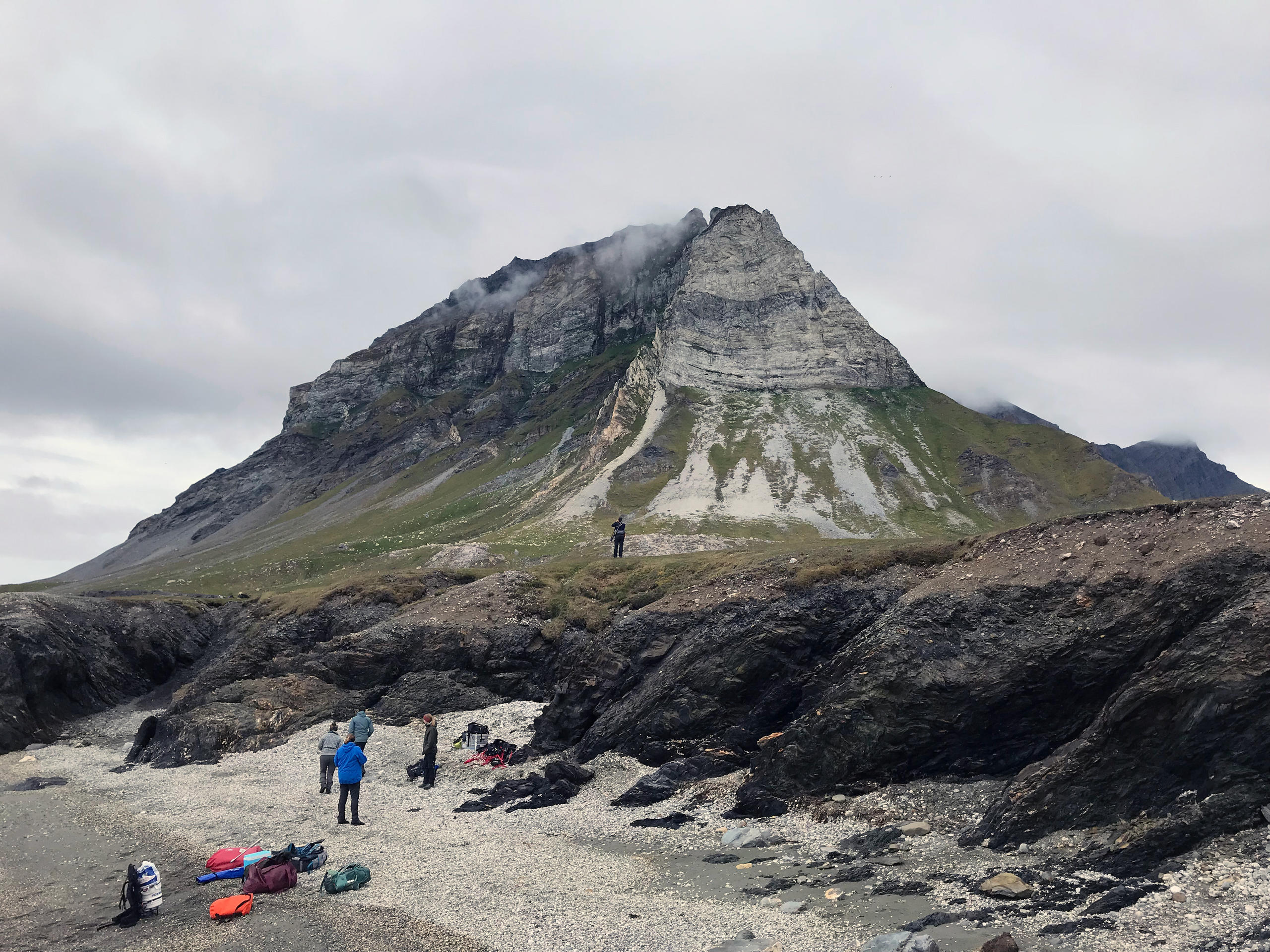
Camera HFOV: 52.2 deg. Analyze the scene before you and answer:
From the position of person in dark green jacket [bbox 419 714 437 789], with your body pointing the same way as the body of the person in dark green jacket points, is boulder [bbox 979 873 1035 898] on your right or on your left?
on your left

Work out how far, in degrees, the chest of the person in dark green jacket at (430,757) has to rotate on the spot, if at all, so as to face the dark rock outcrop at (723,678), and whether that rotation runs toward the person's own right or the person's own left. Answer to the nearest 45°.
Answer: approximately 180°

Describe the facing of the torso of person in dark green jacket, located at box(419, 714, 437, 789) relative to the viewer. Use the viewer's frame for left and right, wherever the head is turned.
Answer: facing to the left of the viewer

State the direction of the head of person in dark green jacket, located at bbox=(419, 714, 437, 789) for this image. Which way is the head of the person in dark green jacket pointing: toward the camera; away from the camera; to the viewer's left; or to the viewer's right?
to the viewer's left

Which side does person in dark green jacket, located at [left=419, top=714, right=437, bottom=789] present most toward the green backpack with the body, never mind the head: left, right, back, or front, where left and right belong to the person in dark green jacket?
left

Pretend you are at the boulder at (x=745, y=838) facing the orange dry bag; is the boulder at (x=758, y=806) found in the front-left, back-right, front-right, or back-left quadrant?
back-right

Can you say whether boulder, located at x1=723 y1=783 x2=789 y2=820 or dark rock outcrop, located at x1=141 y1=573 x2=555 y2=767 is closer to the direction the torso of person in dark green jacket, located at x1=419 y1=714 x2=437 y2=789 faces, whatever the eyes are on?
the dark rock outcrop

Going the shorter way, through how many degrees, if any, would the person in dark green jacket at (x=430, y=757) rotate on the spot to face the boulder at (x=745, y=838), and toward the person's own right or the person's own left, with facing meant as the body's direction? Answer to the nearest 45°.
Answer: approximately 135° to the person's own left

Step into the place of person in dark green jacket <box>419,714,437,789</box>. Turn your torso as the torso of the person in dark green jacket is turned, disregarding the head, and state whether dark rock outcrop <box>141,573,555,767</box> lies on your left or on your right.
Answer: on your right

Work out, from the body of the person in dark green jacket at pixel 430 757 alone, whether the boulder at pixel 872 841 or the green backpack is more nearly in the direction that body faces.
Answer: the green backpack

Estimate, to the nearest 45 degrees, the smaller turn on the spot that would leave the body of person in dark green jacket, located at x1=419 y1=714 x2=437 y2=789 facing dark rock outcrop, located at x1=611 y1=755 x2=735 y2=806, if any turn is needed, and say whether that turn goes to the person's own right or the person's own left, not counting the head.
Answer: approximately 135° to the person's own left

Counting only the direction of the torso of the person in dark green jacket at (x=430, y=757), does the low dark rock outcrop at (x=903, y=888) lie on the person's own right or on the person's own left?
on the person's own left
